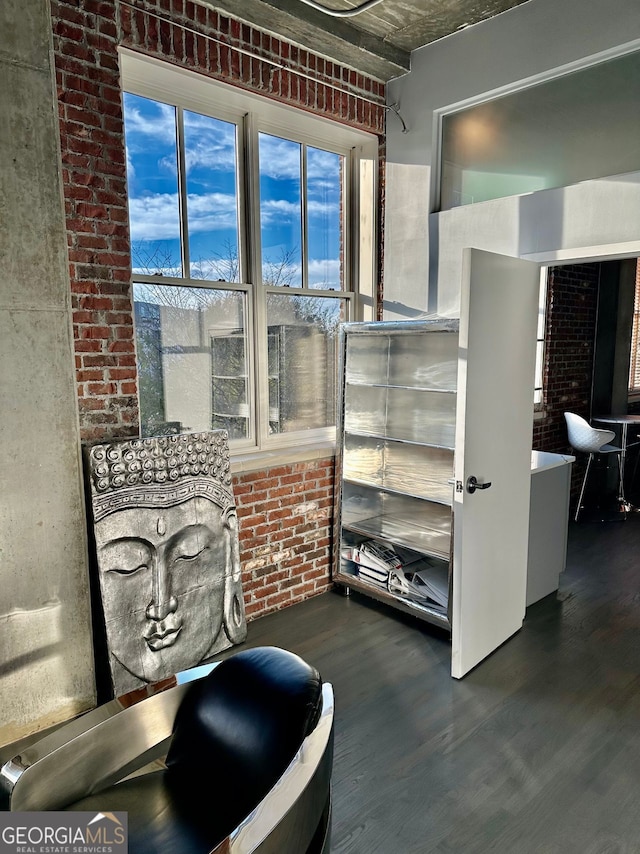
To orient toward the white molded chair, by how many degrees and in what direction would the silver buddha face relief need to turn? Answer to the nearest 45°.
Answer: approximately 90° to its left

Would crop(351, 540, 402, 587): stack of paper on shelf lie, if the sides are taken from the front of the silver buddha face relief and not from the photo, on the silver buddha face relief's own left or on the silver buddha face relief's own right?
on the silver buddha face relief's own left

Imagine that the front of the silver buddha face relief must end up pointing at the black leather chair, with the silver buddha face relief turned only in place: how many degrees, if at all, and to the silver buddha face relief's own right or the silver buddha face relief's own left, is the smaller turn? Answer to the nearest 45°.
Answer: approximately 45° to the silver buddha face relief's own right
